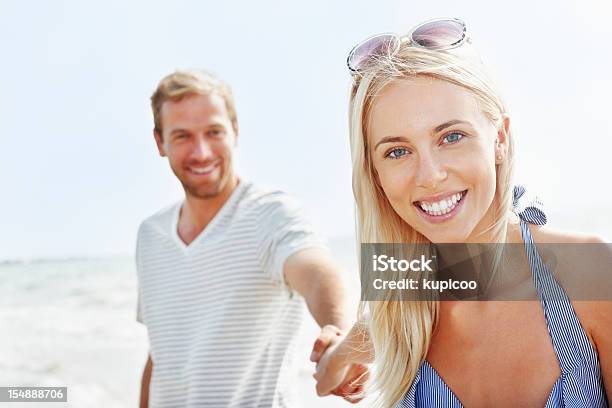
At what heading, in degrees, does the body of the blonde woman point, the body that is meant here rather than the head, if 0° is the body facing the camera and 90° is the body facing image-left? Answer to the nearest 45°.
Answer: approximately 0°

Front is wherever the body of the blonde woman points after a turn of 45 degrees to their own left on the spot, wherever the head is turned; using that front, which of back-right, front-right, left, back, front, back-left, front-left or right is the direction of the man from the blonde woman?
back
